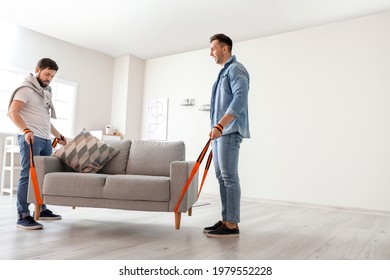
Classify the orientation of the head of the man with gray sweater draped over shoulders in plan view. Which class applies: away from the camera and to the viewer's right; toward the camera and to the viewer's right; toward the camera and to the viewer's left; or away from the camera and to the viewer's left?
toward the camera and to the viewer's right

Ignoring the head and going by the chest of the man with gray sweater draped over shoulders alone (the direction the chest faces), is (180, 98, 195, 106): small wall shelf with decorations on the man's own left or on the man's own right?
on the man's own left

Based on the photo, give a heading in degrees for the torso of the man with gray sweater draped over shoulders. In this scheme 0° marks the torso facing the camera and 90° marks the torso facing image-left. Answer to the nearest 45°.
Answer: approximately 315°

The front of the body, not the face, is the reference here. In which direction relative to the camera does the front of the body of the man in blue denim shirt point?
to the viewer's left

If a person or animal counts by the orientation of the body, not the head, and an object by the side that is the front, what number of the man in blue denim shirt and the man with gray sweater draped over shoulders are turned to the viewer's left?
1

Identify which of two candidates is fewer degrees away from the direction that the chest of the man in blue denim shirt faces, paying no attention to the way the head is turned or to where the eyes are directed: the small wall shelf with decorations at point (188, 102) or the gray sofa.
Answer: the gray sofa

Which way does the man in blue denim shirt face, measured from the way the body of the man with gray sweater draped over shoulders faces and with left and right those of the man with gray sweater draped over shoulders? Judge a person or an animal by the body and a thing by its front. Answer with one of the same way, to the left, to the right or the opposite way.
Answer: the opposite way

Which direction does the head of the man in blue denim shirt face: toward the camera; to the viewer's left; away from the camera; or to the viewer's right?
to the viewer's left

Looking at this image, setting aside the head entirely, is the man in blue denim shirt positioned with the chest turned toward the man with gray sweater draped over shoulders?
yes

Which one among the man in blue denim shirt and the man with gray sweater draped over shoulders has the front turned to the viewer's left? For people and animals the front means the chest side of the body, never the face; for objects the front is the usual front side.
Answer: the man in blue denim shirt

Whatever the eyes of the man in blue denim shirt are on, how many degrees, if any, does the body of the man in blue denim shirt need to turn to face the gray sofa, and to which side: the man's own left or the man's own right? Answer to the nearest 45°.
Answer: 0° — they already face it
